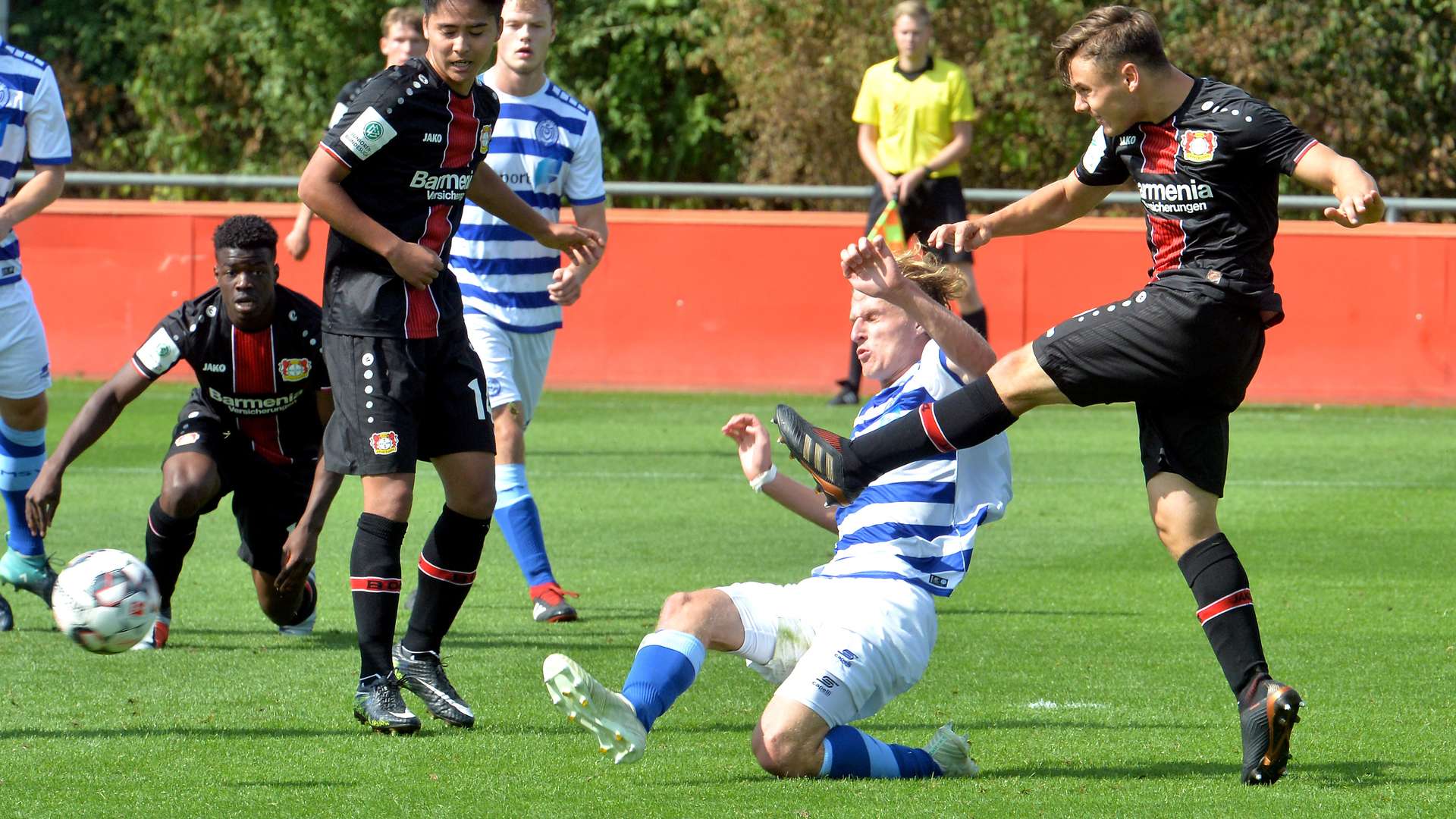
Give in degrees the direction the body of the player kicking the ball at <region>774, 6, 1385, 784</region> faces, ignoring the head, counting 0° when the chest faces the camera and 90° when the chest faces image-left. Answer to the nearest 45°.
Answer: approximately 45°

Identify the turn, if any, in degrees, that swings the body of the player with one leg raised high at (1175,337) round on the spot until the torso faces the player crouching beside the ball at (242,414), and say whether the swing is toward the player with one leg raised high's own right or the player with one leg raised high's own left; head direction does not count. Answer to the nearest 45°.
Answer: approximately 45° to the player with one leg raised high's own right

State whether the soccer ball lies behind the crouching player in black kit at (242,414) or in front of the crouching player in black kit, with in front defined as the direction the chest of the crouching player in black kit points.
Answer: in front

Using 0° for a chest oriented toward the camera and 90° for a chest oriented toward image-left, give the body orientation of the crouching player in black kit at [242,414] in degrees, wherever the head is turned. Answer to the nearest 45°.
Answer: approximately 0°

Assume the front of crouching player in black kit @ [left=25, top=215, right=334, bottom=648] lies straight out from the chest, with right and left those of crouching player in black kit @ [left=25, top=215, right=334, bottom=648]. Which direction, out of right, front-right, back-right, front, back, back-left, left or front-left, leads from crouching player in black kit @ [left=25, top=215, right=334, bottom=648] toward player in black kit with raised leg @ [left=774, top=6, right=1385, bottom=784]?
front-left

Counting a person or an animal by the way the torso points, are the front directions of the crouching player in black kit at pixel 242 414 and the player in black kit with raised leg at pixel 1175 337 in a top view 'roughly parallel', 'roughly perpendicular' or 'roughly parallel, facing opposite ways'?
roughly perpendicular
